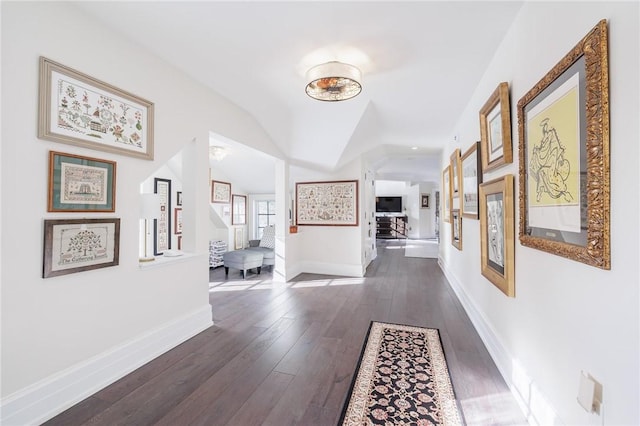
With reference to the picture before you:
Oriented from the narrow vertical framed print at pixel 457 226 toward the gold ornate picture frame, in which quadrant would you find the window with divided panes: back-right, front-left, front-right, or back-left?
back-right

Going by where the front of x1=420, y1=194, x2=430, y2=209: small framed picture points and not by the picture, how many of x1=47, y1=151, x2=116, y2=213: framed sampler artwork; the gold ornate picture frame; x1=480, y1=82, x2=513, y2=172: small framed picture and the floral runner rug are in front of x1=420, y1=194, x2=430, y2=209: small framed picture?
4

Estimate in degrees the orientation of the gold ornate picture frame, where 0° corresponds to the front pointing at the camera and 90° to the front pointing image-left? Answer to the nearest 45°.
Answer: approximately 45°

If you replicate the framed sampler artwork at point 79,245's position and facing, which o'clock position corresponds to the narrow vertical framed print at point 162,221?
The narrow vertical framed print is roughly at 8 o'clock from the framed sampler artwork.

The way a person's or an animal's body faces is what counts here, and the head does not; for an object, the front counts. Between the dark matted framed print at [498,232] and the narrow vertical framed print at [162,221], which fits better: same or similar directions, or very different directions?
very different directions

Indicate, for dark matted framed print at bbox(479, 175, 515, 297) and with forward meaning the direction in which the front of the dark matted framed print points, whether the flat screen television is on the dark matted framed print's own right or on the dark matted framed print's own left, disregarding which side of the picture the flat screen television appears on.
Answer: on the dark matted framed print's own right

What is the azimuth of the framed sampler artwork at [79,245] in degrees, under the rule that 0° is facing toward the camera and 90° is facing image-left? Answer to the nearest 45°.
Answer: approximately 315°

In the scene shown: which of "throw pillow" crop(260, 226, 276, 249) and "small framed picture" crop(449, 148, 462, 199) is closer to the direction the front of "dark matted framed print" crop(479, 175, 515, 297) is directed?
the throw pillow

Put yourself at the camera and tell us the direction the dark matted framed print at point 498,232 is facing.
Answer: facing to the left of the viewer

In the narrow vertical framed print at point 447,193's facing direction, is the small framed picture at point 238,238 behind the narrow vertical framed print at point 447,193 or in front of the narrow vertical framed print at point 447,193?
in front

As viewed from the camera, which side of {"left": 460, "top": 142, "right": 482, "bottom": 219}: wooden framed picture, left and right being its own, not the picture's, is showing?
left

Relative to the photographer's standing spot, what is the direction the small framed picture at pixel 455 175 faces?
facing to the left of the viewer

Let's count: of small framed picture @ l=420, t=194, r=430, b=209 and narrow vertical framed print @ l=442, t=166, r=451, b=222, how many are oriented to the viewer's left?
1
